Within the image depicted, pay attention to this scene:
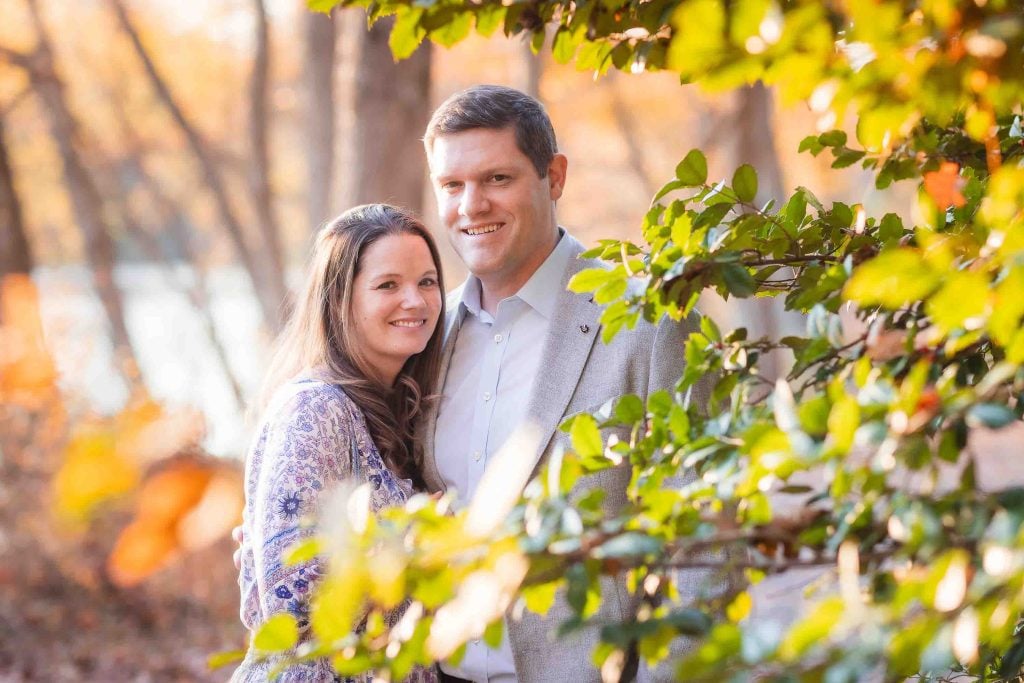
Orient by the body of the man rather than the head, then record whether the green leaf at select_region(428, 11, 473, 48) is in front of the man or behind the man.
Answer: in front

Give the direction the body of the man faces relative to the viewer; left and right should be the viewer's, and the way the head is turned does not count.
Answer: facing the viewer and to the left of the viewer

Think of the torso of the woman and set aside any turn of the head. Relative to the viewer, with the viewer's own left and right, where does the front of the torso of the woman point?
facing the viewer and to the right of the viewer

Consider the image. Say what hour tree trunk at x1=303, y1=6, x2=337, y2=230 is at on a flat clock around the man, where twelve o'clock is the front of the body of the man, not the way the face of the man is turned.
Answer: The tree trunk is roughly at 4 o'clock from the man.

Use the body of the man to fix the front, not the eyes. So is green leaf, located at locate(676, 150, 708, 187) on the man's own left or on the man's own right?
on the man's own left

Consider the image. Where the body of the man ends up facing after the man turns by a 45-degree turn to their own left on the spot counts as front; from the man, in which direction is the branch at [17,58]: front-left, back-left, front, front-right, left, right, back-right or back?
back-right

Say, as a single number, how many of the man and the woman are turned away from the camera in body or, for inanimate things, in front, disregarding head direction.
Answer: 0

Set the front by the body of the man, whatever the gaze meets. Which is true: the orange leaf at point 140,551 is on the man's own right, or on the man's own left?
on the man's own right

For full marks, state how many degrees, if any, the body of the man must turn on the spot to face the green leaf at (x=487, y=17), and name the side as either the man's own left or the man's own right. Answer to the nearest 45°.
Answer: approximately 45° to the man's own left

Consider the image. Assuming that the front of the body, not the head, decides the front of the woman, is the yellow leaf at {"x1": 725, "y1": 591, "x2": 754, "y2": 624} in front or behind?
in front

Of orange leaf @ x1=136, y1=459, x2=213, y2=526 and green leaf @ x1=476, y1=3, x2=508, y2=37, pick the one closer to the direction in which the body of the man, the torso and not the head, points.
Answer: the green leaf
